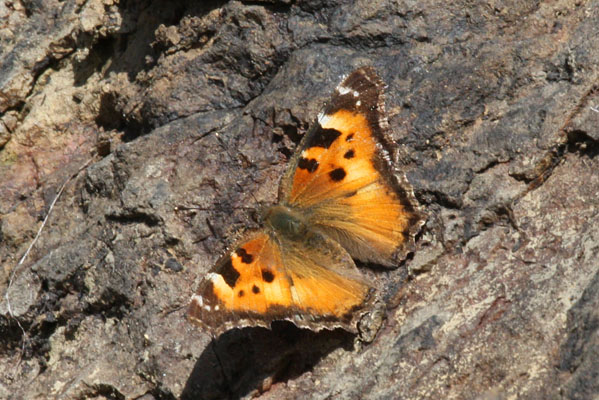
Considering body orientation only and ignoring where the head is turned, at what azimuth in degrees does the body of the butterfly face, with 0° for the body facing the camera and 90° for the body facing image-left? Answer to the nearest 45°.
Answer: approximately 135°
